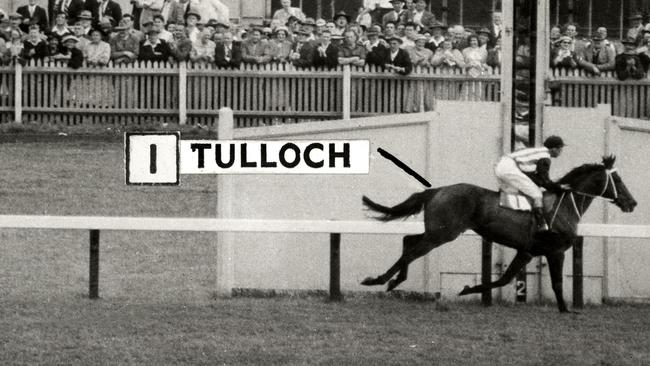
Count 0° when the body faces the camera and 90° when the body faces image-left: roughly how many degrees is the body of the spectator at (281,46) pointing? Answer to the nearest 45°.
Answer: approximately 0°

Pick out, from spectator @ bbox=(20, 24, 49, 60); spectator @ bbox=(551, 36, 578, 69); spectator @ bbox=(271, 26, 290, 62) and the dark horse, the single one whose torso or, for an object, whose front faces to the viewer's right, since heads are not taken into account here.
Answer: the dark horse

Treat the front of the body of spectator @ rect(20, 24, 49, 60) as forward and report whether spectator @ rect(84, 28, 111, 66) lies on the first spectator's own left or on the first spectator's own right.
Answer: on the first spectator's own left

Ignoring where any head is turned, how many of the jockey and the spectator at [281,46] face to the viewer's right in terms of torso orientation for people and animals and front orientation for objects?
1

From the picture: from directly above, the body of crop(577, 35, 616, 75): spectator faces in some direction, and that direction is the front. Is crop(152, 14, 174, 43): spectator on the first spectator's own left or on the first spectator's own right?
on the first spectator's own right

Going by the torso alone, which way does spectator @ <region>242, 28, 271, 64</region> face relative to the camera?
toward the camera

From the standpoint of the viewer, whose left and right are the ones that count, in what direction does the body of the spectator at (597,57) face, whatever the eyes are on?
facing the viewer

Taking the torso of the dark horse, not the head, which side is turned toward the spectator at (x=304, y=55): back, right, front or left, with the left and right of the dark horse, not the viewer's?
left

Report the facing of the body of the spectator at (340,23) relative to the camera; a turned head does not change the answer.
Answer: toward the camera

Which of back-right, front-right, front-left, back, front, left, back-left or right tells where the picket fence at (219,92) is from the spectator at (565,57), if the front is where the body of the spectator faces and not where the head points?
right

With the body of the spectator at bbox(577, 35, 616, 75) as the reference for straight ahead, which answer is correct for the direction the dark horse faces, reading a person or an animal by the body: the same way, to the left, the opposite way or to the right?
to the left

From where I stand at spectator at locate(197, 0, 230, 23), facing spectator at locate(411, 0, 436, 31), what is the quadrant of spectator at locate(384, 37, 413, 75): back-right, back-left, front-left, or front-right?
front-right

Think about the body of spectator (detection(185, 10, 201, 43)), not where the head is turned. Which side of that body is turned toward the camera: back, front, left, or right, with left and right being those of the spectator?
front
